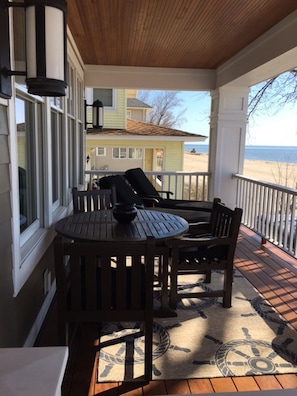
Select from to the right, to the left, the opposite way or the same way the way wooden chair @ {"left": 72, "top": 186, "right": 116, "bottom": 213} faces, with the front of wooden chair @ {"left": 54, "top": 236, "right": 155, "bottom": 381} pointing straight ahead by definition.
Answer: the opposite way

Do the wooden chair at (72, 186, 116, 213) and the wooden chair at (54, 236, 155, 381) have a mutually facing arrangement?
yes

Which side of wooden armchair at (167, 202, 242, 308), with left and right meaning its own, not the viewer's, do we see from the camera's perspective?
left

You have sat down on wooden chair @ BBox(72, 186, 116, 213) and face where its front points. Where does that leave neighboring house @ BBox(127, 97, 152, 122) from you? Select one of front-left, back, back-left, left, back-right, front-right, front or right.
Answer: back

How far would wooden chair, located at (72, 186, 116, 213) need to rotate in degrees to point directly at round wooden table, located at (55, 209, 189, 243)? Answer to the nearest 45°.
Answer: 0° — it already faces it

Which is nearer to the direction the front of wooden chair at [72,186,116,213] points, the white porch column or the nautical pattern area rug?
the nautical pattern area rug

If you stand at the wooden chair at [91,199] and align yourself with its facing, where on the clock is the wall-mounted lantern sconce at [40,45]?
The wall-mounted lantern sconce is roughly at 12 o'clock from the wooden chair.

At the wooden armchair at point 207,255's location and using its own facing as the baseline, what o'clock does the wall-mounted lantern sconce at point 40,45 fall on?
The wall-mounted lantern sconce is roughly at 10 o'clock from the wooden armchair.

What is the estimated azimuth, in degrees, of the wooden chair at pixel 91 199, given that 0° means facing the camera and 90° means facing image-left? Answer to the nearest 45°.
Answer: approximately 0°

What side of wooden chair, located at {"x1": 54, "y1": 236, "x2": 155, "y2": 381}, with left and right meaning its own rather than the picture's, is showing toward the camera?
back

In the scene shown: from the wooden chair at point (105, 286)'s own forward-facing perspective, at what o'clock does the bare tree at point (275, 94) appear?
The bare tree is roughly at 1 o'clock from the wooden chair.

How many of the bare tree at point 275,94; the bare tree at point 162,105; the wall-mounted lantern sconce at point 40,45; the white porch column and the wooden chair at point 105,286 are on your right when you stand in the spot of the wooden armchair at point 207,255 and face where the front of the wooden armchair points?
3

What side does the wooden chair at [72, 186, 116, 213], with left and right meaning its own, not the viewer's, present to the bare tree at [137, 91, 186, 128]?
back

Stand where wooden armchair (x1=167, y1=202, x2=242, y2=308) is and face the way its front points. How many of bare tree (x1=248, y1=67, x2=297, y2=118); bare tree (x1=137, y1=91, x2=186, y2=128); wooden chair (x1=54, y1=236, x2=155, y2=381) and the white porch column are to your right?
3
